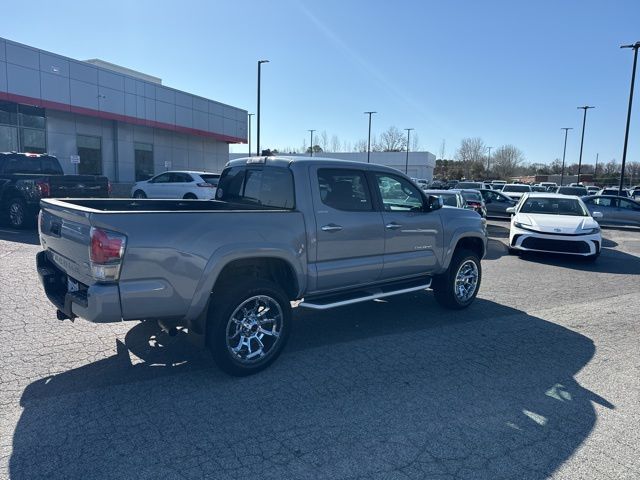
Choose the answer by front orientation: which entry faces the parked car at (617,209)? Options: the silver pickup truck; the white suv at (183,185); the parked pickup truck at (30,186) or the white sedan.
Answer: the silver pickup truck

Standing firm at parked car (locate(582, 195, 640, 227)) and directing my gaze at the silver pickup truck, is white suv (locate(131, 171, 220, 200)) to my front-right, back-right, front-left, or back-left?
front-right

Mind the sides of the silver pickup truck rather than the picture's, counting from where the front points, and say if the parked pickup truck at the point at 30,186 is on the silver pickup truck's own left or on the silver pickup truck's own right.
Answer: on the silver pickup truck's own left

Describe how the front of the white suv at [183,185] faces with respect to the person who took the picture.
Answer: facing away from the viewer and to the left of the viewer

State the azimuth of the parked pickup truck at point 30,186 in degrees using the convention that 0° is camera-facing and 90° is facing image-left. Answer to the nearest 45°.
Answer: approximately 135°

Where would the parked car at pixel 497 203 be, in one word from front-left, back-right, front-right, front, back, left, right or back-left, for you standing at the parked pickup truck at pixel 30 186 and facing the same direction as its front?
back-right

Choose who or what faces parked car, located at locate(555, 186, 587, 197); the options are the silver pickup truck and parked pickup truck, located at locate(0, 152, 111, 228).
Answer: the silver pickup truck

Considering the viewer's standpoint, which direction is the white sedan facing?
facing the viewer

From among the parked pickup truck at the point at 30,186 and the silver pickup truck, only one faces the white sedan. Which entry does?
the silver pickup truck

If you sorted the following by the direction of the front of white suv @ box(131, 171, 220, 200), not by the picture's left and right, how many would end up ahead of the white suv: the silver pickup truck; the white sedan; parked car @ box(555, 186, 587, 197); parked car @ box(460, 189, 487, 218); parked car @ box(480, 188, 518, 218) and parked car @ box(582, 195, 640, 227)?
0

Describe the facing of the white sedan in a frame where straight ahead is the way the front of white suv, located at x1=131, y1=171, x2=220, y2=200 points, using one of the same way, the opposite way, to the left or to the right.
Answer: to the left

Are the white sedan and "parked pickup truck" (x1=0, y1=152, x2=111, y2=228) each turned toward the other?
no

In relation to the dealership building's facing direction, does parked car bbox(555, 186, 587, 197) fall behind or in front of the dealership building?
in front

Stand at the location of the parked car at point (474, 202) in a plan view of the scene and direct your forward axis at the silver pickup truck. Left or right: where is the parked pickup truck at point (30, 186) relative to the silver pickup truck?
right

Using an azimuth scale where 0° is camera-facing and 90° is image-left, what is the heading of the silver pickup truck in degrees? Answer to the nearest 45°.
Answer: approximately 225°

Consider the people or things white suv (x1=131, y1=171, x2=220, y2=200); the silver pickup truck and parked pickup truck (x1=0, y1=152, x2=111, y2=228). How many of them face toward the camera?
0

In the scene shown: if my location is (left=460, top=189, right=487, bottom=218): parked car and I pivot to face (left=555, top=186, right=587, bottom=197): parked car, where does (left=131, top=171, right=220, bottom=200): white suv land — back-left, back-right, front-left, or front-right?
back-left

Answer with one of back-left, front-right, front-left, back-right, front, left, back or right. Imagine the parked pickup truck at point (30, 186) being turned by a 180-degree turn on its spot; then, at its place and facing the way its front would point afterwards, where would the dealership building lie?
back-left

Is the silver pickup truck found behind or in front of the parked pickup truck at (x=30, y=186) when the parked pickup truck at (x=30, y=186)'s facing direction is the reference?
behind

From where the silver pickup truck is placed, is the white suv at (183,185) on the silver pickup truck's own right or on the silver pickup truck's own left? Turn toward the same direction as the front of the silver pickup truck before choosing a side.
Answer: on the silver pickup truck's own left

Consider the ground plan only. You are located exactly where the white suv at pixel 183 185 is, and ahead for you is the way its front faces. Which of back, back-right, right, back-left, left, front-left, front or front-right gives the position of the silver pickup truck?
back-left

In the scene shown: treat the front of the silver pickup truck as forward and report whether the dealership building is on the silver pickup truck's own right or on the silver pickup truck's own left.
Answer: on the silver pickup truck's own left
